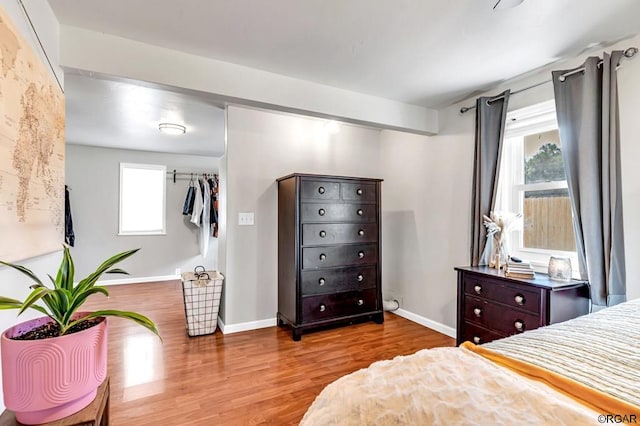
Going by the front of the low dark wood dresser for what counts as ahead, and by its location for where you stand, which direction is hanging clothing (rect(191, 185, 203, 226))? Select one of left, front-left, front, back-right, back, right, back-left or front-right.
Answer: front-right

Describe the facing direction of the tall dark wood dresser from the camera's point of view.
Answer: facing the viewer and to the right of the viewer

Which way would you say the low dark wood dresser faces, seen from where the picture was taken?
facing the viewer and to the left of the viewer

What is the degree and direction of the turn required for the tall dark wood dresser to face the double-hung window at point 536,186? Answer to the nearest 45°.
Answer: approximately 45° to its left

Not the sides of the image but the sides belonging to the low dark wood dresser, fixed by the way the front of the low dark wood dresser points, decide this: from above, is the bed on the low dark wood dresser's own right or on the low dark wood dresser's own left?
on the low dark wood dresser's own left

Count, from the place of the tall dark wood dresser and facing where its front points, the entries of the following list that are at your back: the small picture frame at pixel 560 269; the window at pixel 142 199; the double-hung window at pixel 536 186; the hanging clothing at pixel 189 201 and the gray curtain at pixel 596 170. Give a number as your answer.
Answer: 2

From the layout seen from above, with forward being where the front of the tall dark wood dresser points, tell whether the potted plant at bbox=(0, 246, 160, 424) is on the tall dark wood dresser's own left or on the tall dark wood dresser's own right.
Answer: on the tall dark wood dresser's own right

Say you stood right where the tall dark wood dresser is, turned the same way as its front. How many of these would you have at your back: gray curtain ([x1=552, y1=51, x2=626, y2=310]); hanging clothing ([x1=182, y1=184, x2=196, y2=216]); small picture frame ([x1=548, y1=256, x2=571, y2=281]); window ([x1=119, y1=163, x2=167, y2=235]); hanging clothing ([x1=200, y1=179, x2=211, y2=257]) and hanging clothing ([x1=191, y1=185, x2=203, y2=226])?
4

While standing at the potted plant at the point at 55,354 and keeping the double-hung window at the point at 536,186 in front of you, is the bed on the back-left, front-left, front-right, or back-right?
front-right

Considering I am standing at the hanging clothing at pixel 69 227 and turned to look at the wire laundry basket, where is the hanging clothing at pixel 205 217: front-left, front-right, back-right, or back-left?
front-left

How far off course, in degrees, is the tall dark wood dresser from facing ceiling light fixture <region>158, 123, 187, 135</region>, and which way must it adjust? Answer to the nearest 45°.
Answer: approximately 135° to its right

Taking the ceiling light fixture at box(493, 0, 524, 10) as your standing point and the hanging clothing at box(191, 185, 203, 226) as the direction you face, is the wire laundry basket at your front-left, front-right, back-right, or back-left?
front-left

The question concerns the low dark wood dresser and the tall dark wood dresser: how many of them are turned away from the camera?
0

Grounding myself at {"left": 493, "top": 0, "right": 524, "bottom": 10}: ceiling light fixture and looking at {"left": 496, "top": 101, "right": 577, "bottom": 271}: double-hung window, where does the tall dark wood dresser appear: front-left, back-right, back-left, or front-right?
front-left

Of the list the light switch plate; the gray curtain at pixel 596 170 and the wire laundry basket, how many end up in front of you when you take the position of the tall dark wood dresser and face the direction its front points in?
1

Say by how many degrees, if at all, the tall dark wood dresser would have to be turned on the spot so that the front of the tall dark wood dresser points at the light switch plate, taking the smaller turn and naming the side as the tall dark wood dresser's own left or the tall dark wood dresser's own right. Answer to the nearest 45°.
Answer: approximately 135° to the tall dark wood dresser's own right

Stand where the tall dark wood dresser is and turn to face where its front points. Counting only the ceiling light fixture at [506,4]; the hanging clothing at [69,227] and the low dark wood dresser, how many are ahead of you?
2
